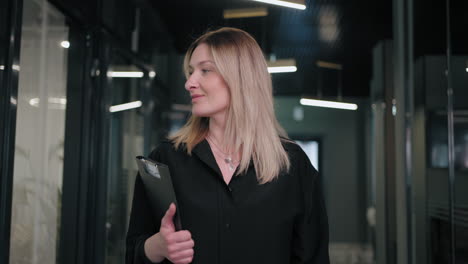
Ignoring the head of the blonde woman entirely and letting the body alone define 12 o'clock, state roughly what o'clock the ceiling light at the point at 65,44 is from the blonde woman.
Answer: The ceiling light is roughly at 5 o'clock from the blonde woman.

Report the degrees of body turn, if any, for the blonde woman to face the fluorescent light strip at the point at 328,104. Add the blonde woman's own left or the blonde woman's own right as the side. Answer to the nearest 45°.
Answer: approximately 180°

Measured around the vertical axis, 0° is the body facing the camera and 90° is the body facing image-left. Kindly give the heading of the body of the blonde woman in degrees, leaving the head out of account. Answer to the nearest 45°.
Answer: approximately 0°

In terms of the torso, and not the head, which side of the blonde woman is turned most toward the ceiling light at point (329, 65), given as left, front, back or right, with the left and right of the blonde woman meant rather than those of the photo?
back

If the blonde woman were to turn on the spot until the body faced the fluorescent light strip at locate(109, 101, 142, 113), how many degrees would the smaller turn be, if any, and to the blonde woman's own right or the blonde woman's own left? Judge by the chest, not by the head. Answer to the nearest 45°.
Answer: approximately 180°

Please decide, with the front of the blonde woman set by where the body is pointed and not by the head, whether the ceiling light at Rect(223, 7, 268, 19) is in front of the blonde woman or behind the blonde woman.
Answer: behind

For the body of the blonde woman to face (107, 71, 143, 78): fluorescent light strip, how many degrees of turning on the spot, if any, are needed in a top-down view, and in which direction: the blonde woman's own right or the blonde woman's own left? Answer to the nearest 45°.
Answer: approximately 180°
